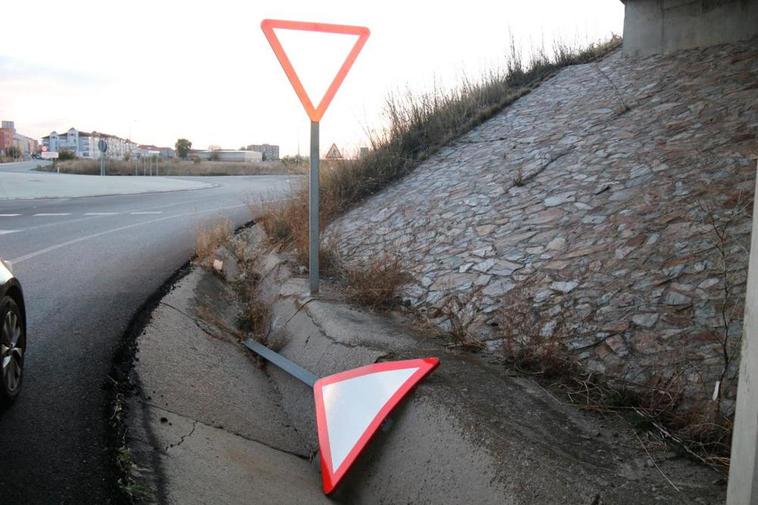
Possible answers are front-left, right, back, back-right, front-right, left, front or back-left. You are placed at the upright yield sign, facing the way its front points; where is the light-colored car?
front-right

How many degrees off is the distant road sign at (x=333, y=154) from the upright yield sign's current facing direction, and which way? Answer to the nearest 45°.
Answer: approximately 180°

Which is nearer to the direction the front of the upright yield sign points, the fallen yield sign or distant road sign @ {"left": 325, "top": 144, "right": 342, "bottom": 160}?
the fallen yield sign

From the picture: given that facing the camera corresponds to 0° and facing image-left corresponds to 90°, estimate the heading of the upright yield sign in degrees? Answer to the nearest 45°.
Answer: approximately 0°

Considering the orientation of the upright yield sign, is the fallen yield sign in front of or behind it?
in front

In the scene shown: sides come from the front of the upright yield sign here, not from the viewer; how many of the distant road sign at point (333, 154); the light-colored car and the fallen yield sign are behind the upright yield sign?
1
